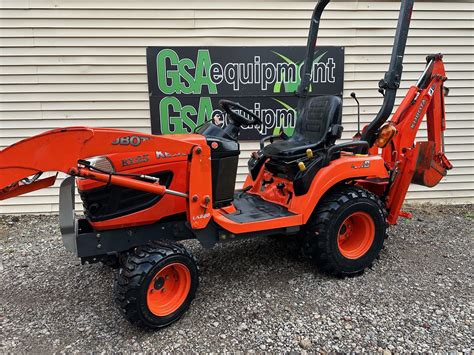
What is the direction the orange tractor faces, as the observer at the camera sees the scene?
facing the viewer and to the left of the viewer
